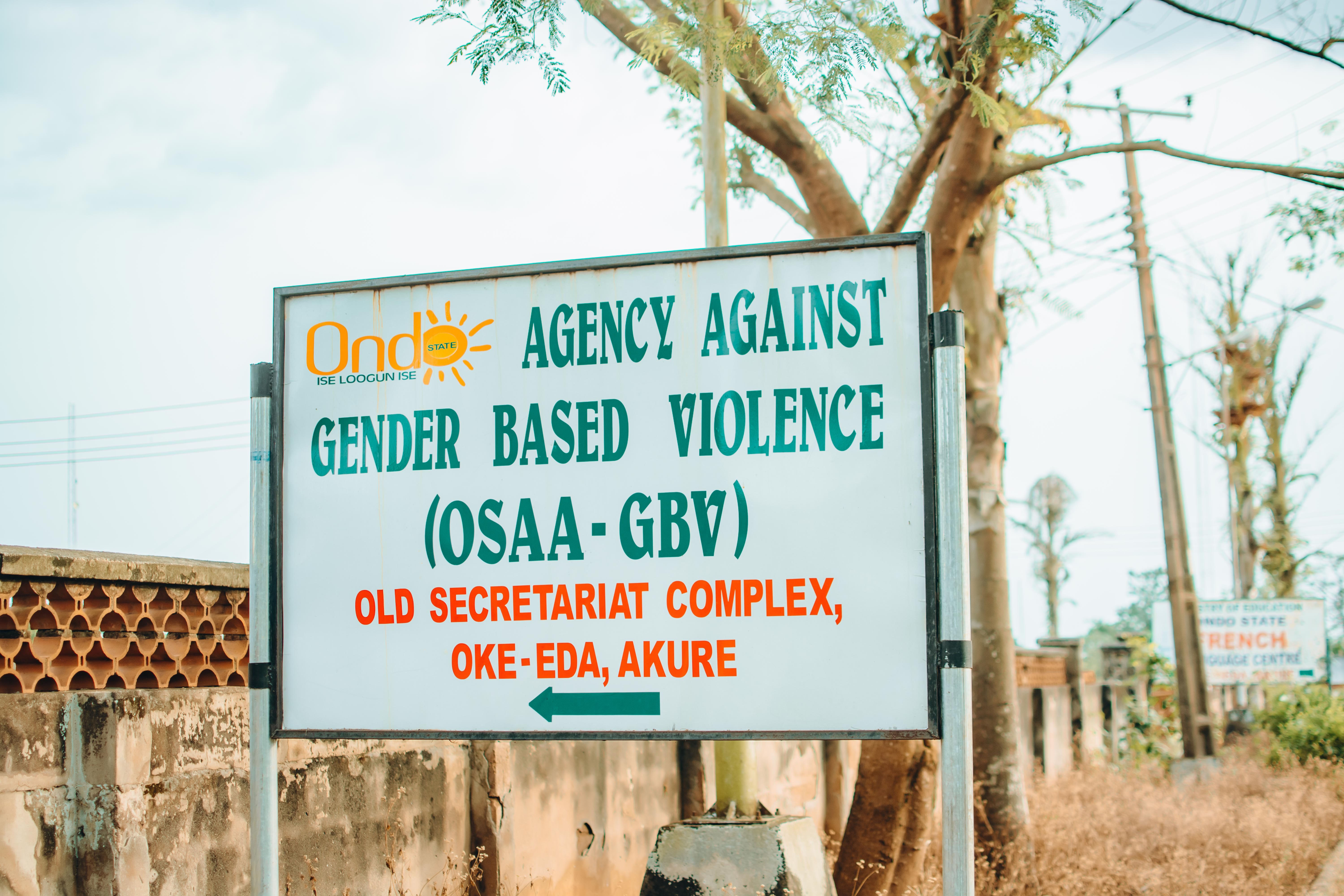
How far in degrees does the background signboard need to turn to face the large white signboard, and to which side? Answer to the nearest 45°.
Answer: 0° — it already faces it

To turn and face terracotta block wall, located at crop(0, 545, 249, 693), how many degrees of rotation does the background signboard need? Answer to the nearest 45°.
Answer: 0° — it already faces it

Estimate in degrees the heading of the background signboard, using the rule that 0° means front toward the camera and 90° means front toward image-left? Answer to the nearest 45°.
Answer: approximately 0°

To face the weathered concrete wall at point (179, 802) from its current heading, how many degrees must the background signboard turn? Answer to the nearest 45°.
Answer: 0° — it already faces it

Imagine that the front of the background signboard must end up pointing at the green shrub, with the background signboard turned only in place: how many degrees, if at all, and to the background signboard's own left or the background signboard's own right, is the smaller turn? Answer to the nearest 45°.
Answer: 0° — it already faces it
